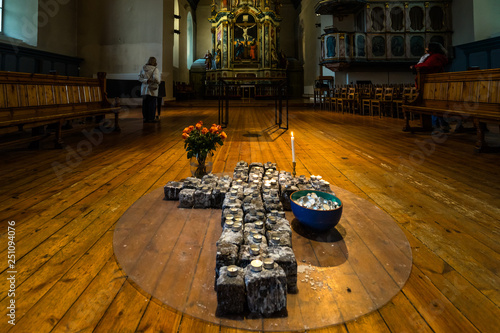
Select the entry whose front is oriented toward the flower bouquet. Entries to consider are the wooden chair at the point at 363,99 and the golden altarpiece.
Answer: the golden altarpiece

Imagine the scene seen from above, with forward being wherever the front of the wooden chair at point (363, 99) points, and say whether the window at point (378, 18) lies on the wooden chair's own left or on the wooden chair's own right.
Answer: on the wooden chair's own right

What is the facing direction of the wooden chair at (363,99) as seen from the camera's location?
facing away from the viewer and to the left of the viewer

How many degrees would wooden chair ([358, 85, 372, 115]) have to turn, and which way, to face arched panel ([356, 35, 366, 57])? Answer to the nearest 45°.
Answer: approximately 45° to its right

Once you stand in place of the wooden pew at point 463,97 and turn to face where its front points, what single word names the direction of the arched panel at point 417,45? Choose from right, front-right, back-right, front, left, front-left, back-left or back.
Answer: back-right

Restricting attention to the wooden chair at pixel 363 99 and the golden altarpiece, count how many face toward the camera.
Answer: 1

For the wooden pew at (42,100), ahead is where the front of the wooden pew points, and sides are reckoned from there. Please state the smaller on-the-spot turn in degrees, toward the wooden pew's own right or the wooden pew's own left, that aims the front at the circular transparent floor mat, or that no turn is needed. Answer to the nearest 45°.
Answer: approximately 45° to the wooden pew's own right

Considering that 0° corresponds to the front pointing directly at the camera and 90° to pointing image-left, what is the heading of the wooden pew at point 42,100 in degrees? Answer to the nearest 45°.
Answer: approximately 315°
